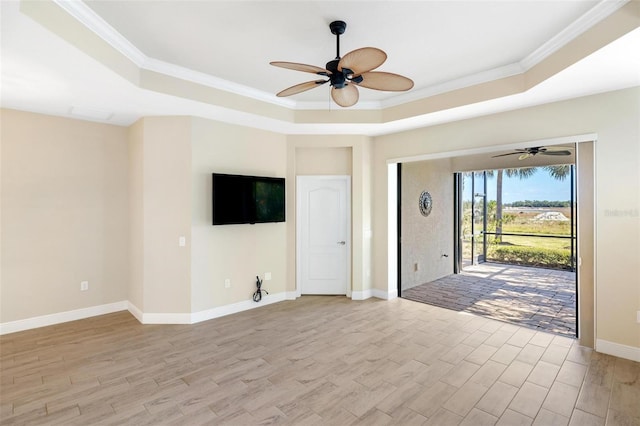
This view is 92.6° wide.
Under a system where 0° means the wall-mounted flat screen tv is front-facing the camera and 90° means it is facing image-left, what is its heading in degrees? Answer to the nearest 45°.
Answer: approximately 315°

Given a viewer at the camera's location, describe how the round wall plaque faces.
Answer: facing the viewer and to the right of the viewer

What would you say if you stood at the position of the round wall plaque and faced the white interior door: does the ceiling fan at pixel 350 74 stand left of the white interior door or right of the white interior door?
left

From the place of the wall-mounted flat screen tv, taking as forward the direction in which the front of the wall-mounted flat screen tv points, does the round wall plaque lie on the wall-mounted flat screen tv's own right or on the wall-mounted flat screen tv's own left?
on the wall-mounted flat screen tv's own left

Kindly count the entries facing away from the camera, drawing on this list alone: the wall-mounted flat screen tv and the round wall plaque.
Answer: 0

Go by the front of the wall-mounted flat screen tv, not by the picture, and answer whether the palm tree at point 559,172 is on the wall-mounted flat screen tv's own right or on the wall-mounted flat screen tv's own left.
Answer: on the wall-mounted flat screen tv's own left

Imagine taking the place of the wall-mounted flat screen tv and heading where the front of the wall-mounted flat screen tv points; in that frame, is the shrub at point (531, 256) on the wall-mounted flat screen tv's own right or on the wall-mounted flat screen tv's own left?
on the wall-mounted flat screen tv's own left

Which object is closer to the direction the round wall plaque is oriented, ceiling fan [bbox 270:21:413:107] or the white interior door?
the ceiling fan

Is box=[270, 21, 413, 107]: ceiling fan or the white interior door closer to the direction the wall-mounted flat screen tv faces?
the ceiling fan

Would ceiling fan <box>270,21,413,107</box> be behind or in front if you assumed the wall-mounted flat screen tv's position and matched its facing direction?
in front

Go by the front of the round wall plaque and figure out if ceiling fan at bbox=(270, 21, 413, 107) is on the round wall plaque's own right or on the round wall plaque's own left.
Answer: on the round wall plaque's own right
